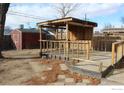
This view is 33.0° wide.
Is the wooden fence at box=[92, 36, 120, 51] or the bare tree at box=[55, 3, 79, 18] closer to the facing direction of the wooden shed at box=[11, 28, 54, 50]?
the wooden fence

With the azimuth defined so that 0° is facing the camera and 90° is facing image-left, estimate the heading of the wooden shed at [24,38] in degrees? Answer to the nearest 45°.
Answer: approximately 45°

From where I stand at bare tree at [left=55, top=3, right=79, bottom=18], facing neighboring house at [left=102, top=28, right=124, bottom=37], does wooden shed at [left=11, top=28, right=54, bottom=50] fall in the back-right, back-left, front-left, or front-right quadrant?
back-right

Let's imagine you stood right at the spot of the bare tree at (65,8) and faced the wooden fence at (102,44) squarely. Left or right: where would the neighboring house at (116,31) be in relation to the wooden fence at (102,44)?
left

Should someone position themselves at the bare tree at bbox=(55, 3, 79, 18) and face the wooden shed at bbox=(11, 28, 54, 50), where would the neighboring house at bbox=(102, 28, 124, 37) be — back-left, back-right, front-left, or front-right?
back-left

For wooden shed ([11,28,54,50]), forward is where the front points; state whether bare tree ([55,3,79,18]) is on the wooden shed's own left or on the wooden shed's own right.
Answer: on the wooden shed's own left
